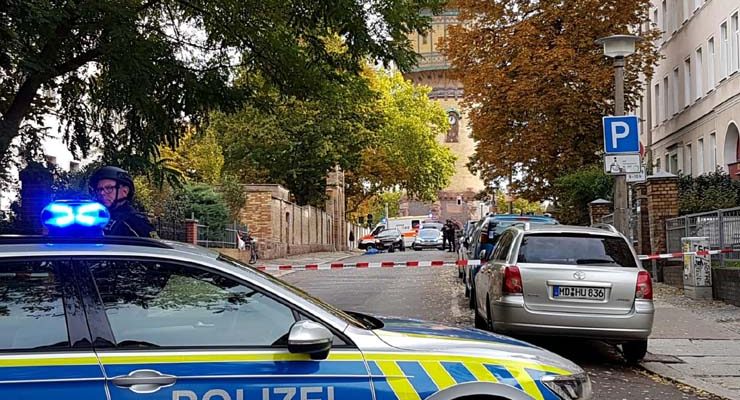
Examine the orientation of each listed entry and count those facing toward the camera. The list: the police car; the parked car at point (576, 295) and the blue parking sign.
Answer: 1

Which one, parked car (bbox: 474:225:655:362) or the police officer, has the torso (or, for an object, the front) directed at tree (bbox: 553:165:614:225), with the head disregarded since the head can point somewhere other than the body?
the parked car

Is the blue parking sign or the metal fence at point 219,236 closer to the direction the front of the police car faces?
the blue parking sign

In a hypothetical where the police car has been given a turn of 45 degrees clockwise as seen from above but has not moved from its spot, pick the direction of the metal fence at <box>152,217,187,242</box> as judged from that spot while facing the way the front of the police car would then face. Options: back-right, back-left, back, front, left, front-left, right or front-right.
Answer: back-left

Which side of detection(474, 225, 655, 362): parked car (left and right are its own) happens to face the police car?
back

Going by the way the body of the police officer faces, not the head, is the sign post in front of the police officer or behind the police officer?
behind

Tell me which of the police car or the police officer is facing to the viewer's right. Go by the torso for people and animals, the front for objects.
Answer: the police car

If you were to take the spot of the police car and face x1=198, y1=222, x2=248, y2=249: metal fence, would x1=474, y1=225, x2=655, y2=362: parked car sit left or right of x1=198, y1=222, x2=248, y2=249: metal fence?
right

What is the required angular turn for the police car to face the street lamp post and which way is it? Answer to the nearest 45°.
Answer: approximately 45° to its left

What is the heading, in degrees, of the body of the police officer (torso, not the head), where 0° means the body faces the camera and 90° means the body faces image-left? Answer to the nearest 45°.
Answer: approximately 45°

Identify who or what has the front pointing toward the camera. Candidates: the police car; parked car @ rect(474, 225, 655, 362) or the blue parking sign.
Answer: the blue parking sign

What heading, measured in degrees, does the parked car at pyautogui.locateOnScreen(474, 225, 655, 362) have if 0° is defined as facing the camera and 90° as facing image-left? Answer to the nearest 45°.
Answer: approximately 180°

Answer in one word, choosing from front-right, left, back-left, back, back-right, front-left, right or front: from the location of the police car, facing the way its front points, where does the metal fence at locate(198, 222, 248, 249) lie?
left

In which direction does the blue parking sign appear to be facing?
toward the camera

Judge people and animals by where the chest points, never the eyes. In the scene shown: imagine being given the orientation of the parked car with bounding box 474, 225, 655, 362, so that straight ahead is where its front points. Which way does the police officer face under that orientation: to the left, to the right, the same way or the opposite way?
the opposite way

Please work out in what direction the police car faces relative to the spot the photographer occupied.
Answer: facing to the right of the viewer

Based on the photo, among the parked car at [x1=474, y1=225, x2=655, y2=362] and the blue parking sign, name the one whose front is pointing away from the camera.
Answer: the parked car

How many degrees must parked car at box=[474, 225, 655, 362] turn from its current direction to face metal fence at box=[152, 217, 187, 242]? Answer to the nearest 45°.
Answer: approximately 45° to its left

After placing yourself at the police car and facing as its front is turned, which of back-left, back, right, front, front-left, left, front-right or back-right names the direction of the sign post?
front-left
